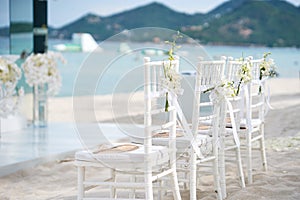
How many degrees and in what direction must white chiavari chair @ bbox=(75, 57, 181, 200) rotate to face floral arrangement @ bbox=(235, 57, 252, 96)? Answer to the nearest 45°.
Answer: approximately 90° to its right

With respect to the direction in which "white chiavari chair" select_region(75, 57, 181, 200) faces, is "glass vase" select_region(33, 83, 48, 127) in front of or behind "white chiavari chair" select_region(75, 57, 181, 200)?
in front

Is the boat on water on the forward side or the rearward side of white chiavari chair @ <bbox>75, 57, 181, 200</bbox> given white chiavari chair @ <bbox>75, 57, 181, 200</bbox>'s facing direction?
on the forward side

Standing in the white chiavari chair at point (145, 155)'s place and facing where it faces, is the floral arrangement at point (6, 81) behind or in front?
in front

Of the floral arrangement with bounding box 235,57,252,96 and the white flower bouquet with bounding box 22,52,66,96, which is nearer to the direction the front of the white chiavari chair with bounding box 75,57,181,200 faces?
the white flower bouquet

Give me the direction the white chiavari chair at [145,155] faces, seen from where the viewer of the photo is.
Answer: facing away from the viewer and to the left of the viewer
